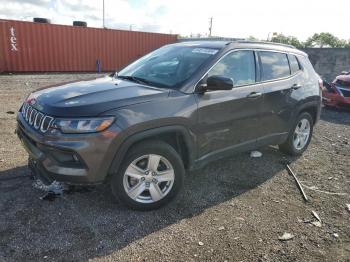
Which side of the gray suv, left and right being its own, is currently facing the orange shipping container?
right

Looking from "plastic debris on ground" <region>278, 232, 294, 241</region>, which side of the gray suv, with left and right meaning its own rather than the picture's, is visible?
left

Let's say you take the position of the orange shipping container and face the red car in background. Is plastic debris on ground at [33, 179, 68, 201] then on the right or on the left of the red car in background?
right

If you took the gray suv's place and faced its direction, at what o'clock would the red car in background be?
The red car in background is roughly at 6 o'clock from the gray suv.

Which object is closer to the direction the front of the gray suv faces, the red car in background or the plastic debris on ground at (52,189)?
the plastic debris on ground

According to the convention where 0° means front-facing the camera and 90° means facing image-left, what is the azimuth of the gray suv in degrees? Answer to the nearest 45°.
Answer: approximately 45°

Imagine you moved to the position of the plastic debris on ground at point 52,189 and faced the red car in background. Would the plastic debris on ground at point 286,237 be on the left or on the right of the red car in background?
right
